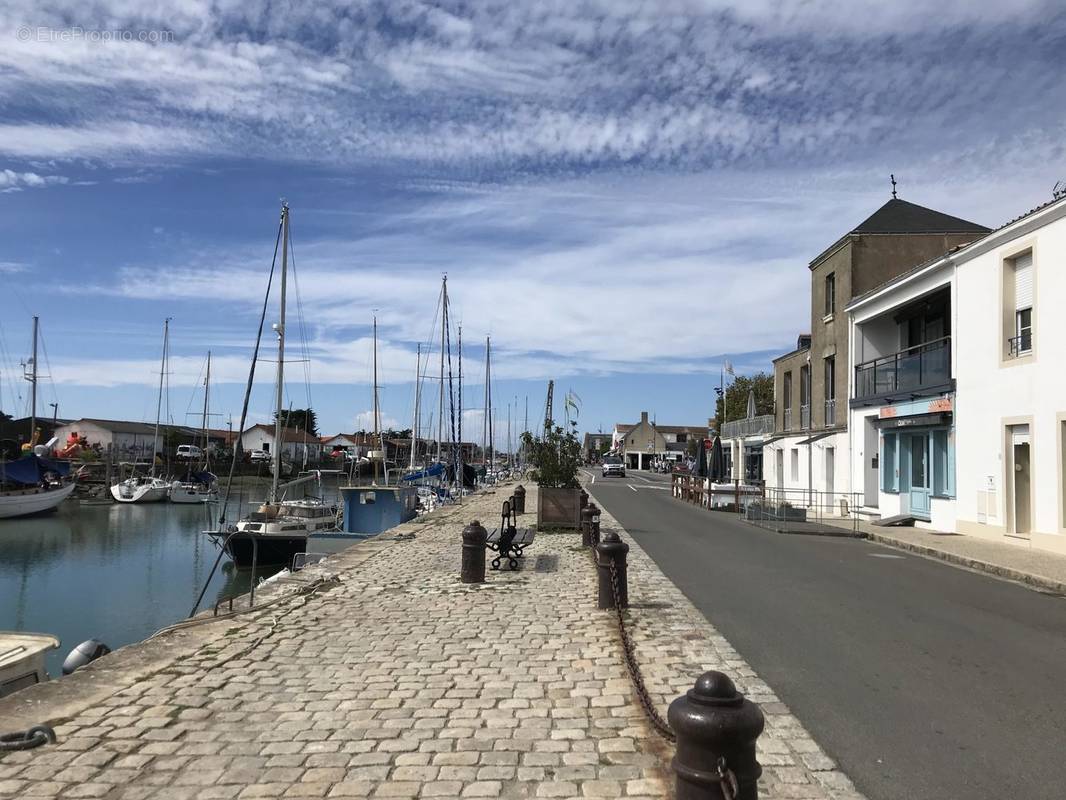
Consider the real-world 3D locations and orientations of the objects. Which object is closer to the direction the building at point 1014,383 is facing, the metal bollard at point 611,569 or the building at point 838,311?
the metal bollard

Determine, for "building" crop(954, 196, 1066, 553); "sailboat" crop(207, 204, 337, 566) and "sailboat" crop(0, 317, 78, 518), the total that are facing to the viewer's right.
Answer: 1

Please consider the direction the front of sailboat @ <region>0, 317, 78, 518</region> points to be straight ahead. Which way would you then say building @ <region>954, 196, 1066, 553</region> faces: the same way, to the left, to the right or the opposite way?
the opposite way

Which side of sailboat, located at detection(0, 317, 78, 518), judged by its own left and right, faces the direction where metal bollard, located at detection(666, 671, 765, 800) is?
right

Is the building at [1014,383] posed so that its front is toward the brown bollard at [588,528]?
yes

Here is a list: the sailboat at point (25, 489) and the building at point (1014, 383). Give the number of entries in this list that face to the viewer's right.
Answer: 1

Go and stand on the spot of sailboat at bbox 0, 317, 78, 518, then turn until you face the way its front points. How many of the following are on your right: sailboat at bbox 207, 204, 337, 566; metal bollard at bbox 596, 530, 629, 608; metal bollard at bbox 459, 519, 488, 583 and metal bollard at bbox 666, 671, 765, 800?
4

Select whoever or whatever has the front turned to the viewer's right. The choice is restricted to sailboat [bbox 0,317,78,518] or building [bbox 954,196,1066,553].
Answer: the sailboat

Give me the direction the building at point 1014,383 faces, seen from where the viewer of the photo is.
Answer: facing the viewer and to the left of the viewer

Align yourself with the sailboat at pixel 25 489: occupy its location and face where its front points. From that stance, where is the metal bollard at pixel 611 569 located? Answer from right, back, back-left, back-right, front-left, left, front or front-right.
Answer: right

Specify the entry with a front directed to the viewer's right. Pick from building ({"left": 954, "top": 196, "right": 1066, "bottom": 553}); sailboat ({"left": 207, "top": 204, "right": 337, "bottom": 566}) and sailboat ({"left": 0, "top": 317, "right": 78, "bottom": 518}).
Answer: sailboat ({"left": 0, "top": 317, "right": 78, "bottom": 518})

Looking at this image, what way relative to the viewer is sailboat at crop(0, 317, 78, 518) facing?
to the viewer's right

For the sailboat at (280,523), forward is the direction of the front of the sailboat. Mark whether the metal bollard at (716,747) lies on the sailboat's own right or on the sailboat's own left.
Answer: on the sailboat's own left
